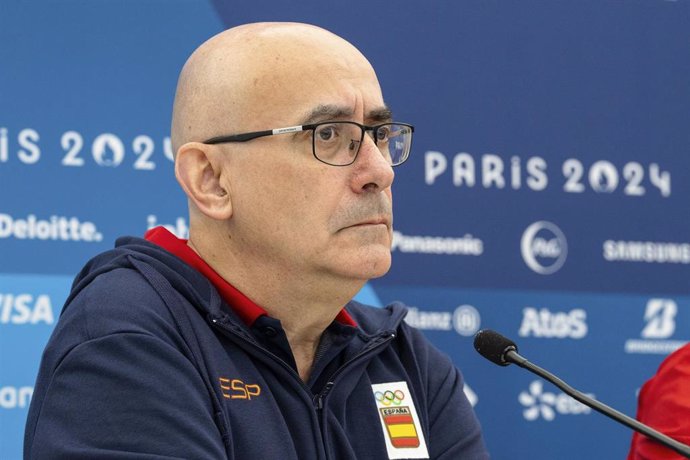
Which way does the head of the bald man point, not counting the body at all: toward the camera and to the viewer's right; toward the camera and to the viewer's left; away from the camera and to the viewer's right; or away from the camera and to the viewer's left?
toward the camera and to the viewer's right

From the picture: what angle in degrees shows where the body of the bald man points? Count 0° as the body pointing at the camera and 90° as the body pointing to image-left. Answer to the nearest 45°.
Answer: approximately 315°
